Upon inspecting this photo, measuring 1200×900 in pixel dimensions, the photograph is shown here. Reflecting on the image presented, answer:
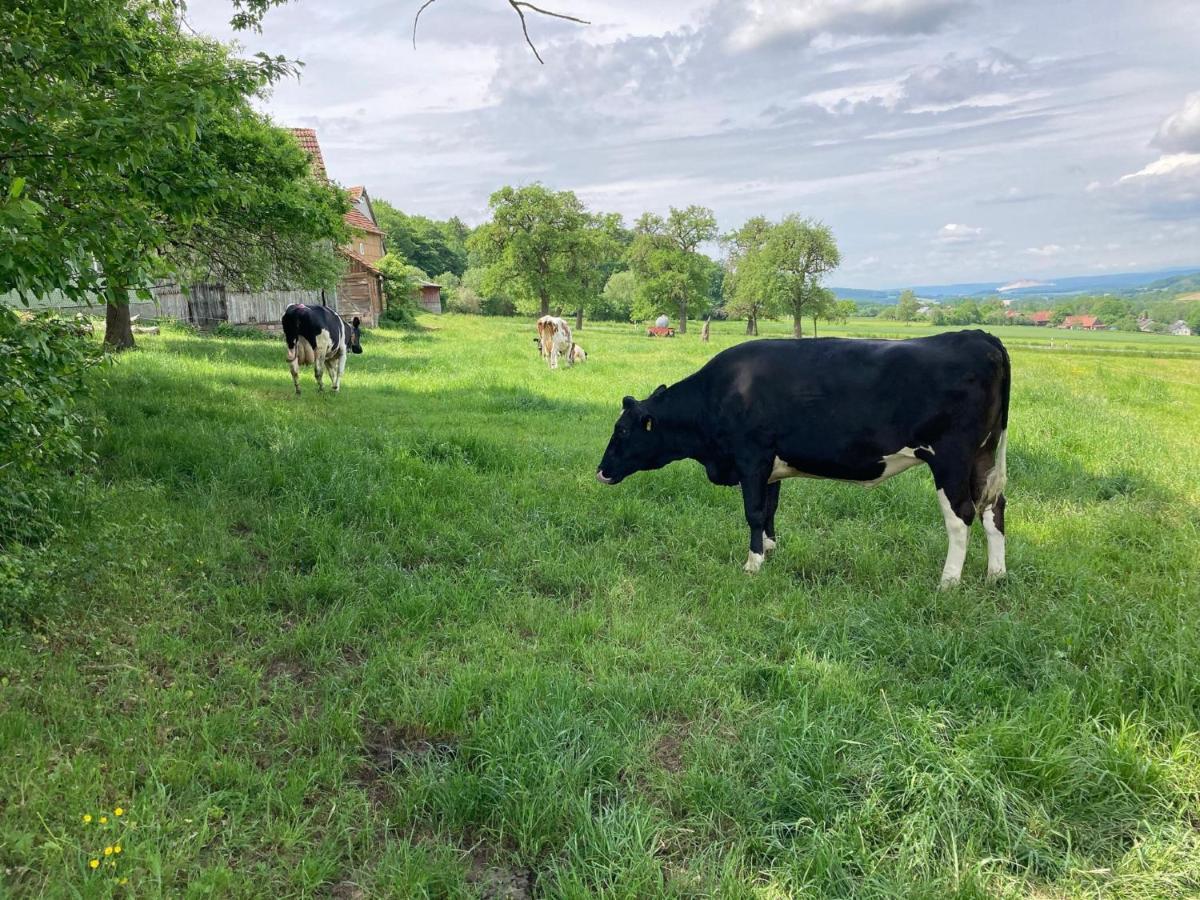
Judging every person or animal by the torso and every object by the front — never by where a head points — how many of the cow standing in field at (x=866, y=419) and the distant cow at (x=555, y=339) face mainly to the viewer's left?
1

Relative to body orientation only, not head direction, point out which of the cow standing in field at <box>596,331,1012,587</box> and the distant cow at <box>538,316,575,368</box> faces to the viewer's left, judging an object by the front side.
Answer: the cow standing in field

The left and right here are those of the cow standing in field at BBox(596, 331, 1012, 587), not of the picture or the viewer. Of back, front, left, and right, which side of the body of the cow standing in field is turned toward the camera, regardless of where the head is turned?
left
